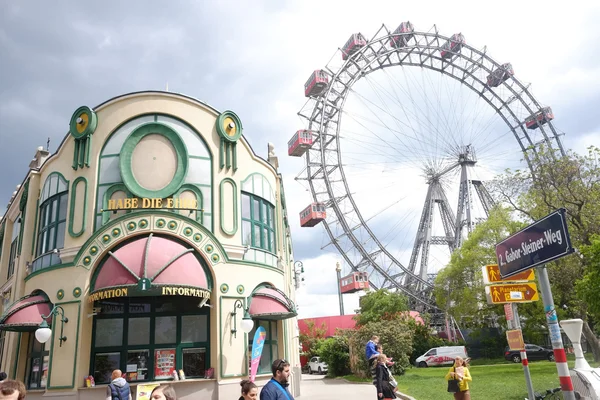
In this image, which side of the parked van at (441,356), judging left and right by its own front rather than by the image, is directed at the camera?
left

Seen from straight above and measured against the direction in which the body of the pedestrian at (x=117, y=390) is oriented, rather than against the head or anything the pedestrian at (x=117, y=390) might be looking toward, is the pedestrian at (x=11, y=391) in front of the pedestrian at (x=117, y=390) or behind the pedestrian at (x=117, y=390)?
behind

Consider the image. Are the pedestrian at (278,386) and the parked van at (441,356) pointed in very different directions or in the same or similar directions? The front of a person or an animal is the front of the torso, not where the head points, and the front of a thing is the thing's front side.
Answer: very different directions

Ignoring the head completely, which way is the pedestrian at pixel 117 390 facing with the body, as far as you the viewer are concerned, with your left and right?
facing away from the viewer

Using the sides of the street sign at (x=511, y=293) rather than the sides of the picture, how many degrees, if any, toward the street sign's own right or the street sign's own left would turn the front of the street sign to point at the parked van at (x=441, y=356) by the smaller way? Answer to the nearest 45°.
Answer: approximately 180°

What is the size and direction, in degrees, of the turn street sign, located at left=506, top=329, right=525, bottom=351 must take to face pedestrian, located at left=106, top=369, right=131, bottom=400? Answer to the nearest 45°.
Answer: approximately 90° to its right

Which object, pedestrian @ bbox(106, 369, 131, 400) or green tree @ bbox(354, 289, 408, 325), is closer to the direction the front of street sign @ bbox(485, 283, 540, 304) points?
the pedestrian

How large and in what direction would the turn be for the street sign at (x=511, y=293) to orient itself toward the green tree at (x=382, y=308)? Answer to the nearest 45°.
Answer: approximately 180°

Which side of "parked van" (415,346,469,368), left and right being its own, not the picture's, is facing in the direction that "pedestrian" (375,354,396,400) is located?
left

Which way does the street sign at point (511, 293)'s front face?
toward the camera
